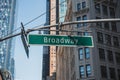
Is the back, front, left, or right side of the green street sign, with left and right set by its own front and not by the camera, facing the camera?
front
